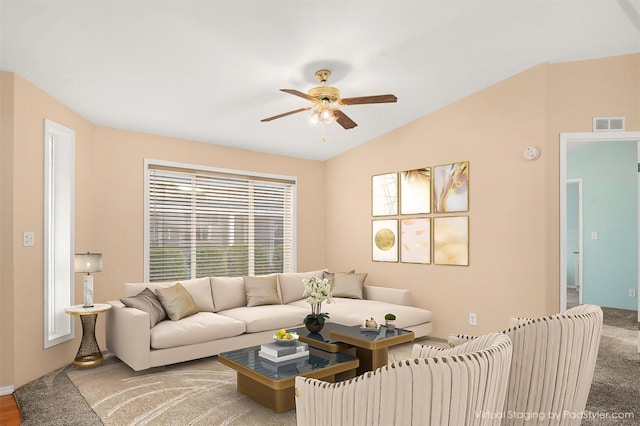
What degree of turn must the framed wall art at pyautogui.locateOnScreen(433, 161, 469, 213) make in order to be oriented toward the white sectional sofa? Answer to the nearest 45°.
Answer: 0° — it already faces it

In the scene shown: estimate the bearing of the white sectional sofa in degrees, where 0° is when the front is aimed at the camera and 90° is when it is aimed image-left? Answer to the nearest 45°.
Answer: approximately 315°

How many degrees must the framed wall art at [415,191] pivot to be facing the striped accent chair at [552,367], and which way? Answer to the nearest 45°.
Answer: approximately 45° to its left

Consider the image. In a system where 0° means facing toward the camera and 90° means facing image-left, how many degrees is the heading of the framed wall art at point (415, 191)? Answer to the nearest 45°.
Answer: approximately 45°

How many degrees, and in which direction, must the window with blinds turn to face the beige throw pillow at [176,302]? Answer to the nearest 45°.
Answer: approximately 45° to its right

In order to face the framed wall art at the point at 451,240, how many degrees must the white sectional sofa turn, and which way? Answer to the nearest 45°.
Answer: approximately 45° to its left

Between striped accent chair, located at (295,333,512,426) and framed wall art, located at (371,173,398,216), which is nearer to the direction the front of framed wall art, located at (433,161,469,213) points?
the striped accent chair

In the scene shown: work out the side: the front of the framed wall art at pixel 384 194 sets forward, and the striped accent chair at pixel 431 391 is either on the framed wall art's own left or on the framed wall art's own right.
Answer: on the framed wall art's own left

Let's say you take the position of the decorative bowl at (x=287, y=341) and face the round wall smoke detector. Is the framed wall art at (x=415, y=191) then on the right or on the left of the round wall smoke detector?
left

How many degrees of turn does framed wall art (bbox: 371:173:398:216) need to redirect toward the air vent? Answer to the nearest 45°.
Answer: approximately 90° to its left

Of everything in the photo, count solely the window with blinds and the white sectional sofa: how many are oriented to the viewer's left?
0

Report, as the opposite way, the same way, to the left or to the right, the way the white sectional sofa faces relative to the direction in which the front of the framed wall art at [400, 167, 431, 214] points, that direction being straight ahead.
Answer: to the left
